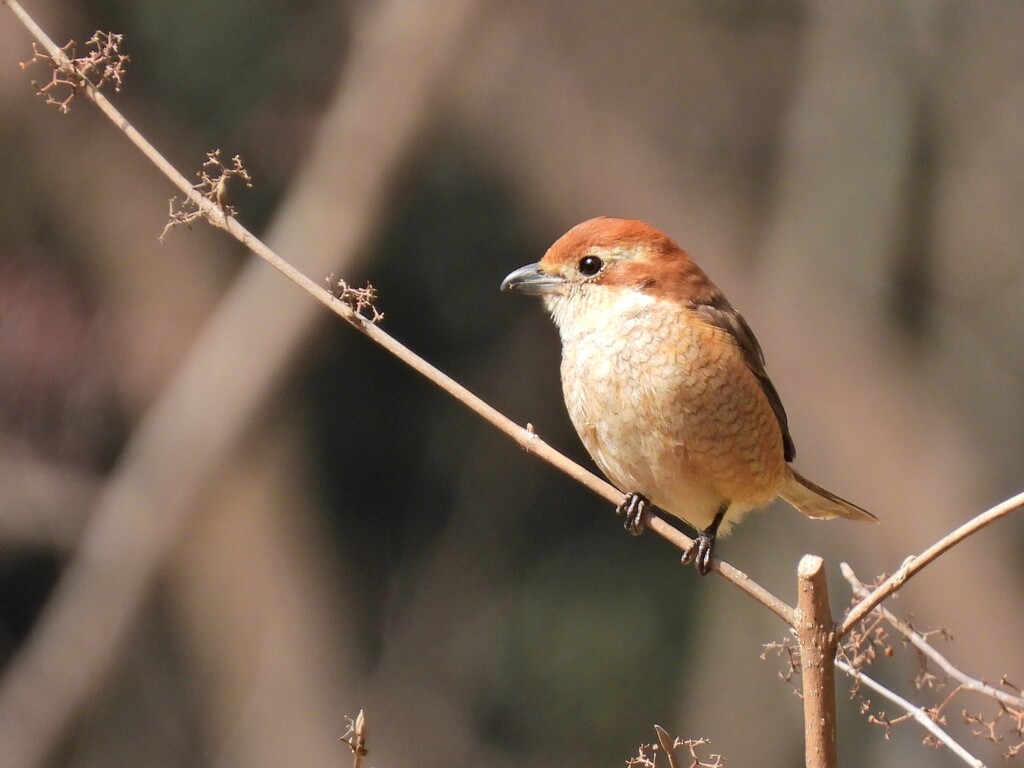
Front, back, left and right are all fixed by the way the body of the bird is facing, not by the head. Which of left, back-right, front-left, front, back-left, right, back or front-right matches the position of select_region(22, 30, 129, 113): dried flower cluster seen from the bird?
front

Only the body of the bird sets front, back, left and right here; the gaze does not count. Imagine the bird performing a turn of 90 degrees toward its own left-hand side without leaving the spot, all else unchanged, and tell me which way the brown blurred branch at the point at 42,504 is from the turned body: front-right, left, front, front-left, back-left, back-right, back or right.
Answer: back

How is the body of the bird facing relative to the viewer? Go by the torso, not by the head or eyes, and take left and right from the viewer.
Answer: facing the viewer and to the left of the viewer

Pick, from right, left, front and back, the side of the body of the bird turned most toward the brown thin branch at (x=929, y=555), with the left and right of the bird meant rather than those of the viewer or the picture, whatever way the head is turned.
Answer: left
